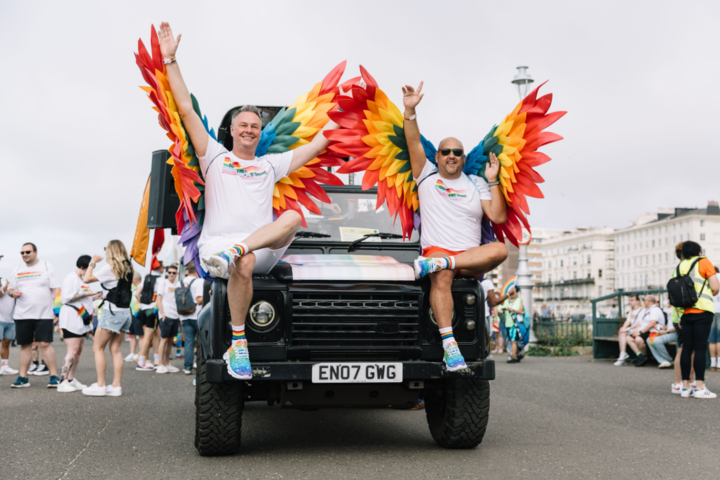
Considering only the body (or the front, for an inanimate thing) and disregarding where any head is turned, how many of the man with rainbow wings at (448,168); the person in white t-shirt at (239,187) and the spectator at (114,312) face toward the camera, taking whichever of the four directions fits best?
2

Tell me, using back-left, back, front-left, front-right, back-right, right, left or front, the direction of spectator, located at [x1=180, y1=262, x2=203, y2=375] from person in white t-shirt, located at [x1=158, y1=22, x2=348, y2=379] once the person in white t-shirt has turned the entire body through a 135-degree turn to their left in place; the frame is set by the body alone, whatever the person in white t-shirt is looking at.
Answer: front-left

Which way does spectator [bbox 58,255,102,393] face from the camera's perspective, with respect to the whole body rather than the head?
to the viewer's right

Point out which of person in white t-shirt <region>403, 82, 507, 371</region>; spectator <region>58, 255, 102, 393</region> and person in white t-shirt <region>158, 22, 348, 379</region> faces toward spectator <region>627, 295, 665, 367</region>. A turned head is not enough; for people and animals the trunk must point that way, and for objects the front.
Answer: spectator <region>58, 255, 102, 393</region>

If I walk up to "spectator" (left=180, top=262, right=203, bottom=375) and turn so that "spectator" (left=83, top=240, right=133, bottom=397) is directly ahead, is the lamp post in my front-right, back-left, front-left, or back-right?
back-left

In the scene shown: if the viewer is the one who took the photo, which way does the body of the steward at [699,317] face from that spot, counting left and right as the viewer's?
facing away from the viewer and to the right of the viewer

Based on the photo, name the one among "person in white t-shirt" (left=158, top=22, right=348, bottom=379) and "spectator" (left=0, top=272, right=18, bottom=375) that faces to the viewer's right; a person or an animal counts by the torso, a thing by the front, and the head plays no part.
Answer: the spectator

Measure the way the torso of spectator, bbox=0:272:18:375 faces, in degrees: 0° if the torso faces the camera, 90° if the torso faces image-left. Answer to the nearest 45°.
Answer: approximately 270°

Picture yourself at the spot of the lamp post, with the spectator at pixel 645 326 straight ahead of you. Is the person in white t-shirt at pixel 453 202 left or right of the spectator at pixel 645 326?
right
